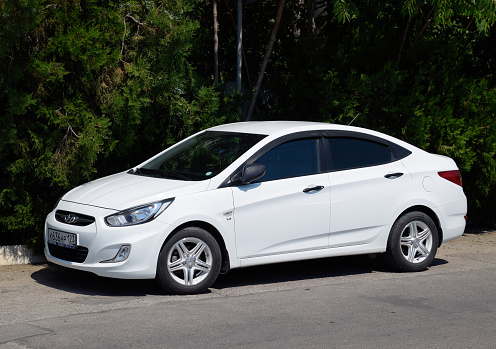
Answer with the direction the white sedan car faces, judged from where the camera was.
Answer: facing the viewer and to the left of the viewer
